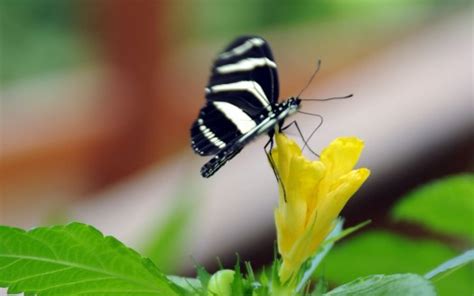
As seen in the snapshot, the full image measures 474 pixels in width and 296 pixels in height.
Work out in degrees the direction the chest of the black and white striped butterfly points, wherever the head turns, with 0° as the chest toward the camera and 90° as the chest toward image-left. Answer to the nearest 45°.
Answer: approximately 270°
